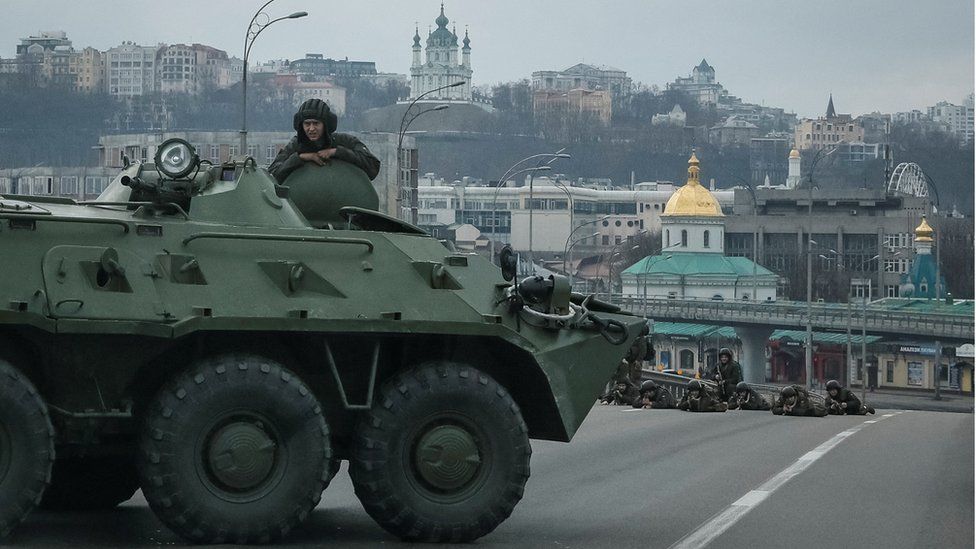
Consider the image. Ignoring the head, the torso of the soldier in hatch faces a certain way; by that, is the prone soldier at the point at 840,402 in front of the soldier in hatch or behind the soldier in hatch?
behind

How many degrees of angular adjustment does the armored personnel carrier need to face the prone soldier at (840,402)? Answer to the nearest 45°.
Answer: approximately 90° to its left

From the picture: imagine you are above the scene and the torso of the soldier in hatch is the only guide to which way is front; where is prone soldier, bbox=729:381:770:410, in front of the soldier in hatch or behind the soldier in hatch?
behind

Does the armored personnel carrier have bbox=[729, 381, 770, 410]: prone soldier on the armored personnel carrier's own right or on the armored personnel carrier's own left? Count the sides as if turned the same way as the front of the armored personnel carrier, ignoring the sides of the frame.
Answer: on the armored personnel carrier's own left

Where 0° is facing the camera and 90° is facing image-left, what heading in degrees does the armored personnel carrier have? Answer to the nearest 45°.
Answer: approximately 270°

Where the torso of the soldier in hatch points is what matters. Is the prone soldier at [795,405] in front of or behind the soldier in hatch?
behind

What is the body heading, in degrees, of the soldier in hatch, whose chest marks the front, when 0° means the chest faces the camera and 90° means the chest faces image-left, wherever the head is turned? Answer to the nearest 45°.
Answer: approximately 0°

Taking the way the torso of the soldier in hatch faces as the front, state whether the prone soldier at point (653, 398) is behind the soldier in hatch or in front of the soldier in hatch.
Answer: behind

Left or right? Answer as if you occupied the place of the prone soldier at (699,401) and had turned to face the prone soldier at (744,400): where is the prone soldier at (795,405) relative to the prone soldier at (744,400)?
right

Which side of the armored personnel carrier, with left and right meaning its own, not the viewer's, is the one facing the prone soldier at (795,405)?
left

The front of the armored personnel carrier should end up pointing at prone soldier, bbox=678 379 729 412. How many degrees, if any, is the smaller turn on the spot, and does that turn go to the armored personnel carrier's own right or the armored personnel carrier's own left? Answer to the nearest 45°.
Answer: approximately 90° to the armored personnel carrier's own left

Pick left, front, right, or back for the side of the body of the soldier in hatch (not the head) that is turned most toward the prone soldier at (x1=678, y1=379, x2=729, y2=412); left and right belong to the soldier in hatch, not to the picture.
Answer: back
